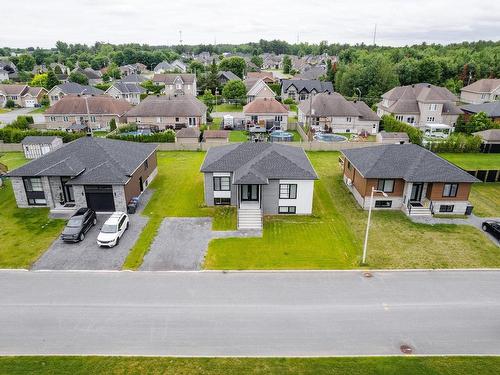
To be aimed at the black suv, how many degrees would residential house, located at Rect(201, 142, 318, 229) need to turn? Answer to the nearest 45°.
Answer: approximately 90° to its right

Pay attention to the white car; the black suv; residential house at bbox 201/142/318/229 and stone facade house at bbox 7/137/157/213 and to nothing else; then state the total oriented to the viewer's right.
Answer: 0

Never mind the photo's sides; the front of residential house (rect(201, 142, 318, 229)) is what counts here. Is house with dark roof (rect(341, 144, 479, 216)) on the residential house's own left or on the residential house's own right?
on the residential house's own left

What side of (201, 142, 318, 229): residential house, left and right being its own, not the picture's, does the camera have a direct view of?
front

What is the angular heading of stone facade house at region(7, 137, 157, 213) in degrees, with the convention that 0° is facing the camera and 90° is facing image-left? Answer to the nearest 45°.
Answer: approximately 45°

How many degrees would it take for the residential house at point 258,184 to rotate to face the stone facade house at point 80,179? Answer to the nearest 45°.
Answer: approximately 90° to its right

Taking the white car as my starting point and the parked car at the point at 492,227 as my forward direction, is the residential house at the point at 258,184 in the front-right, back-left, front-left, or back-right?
front-left

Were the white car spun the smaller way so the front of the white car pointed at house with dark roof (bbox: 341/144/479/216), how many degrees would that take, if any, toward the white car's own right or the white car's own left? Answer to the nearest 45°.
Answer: approximately 135° to the white car's own left

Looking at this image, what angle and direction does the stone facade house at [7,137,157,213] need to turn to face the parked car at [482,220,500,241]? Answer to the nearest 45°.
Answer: approximately 90° to its left

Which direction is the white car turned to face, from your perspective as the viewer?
facing the viewer and to the left of the viewer

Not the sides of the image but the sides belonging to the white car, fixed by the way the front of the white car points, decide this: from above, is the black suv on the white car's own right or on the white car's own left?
on the white car's own right

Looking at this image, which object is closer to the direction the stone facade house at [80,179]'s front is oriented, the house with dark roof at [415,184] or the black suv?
the black suv

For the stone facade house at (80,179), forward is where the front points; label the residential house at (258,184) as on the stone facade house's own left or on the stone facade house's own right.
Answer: on the stone facade house's own left

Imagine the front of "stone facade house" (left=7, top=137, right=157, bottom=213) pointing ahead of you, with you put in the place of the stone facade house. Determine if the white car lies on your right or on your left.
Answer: on your left

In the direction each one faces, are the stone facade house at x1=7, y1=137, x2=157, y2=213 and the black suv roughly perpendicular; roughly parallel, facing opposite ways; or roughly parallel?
roughly parallel

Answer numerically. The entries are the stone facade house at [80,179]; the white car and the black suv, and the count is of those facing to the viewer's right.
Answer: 0
